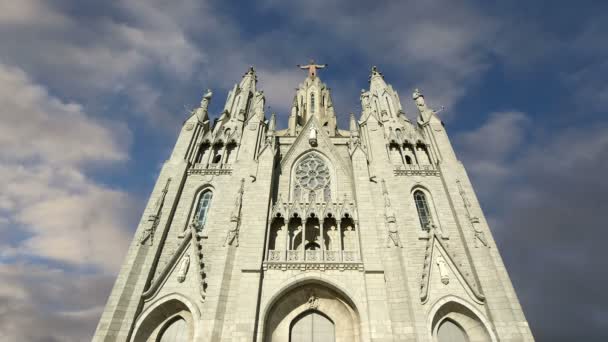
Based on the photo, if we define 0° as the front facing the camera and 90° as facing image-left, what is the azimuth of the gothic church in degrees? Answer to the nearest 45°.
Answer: approximately 0°
